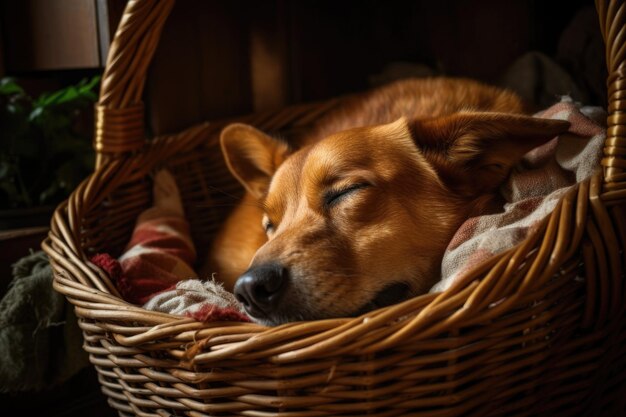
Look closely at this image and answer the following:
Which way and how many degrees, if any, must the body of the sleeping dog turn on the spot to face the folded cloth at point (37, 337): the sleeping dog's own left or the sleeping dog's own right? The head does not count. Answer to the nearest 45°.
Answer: approximately 45° to the sleeping dog's own right

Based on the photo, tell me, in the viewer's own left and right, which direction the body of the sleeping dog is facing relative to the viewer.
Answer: facing the viewer and to the left of the viewer

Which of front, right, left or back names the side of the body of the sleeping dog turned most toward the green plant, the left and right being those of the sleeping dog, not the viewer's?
right
